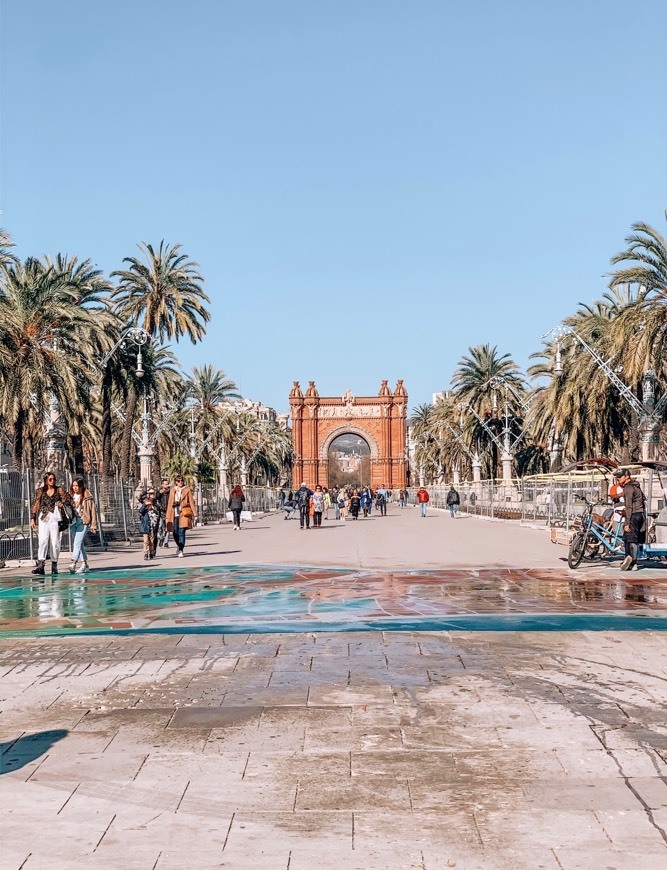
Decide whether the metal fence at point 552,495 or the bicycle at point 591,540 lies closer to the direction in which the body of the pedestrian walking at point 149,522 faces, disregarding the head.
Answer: the bicycle

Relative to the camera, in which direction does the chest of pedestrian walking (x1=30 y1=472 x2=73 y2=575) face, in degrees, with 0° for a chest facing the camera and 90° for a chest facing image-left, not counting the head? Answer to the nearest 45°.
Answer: approximately 0°

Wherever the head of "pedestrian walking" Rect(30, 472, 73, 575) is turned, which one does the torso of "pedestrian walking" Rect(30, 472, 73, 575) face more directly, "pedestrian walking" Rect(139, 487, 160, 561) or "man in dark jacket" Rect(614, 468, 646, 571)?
the man in dark jacket

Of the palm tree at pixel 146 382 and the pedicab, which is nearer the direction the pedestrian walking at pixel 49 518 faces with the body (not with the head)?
the pedicab

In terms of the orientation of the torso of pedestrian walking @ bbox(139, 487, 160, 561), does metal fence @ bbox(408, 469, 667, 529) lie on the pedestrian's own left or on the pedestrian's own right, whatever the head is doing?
on the pedestrian's own left

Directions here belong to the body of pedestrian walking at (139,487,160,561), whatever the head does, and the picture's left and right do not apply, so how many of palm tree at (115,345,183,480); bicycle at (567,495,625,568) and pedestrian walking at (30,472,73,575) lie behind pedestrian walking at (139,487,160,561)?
1

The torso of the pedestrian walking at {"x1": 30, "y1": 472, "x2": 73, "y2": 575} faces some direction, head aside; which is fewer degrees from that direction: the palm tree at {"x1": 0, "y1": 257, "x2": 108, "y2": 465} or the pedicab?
the pedicab

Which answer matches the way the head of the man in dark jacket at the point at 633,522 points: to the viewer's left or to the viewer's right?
to the viewer's left

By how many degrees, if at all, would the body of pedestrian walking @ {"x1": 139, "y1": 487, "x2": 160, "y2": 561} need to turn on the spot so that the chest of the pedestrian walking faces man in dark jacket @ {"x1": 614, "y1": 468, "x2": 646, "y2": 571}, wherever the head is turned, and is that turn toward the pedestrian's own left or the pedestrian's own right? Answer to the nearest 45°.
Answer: approximately 45° to the pedestrian's own left

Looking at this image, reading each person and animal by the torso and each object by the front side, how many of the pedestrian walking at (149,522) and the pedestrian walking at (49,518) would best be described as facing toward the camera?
2
